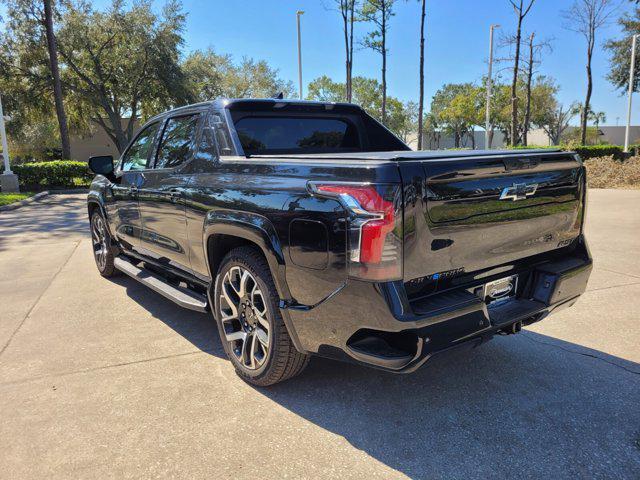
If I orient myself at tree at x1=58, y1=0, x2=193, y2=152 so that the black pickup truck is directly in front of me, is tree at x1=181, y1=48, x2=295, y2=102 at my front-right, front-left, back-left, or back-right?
back-left

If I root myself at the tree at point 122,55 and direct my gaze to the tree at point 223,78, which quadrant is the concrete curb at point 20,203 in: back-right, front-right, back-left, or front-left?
back-right

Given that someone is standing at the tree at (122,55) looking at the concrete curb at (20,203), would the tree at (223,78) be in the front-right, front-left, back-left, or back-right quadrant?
back-left

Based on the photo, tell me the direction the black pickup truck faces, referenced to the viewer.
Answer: facing away from the viewer and to the left of the viewer

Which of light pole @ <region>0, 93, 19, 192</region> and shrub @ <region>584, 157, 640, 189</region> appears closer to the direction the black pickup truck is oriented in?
the light pole

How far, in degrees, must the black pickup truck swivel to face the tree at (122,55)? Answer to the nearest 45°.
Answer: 0° — it already faces it

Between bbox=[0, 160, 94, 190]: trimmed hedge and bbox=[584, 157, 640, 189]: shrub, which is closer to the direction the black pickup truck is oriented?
the trimmed hedge

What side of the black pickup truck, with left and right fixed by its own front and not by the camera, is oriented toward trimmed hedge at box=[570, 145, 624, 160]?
right

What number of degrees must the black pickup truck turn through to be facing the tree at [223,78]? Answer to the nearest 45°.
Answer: approximately 45° to its right

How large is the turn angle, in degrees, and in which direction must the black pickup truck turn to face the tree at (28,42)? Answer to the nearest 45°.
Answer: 0° — it already faces it

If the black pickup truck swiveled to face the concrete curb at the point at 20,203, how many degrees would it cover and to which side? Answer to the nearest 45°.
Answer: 0° — it already faces it
